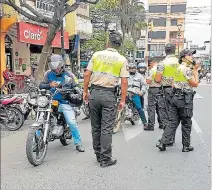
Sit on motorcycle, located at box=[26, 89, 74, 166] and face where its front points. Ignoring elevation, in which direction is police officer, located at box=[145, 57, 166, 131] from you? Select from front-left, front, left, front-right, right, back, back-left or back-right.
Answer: back

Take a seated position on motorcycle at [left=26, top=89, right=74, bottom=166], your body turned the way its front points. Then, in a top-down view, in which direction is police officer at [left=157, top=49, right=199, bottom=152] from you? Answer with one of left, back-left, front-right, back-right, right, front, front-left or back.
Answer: back-left

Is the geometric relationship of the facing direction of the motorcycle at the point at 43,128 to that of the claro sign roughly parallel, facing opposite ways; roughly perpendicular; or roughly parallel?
roughly perpendicular

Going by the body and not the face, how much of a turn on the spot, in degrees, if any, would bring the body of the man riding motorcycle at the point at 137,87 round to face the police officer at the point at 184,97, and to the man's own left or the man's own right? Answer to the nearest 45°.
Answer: approximately 45° to the man's own left

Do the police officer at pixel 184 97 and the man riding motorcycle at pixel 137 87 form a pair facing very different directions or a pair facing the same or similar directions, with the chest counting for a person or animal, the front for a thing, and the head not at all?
very different directions

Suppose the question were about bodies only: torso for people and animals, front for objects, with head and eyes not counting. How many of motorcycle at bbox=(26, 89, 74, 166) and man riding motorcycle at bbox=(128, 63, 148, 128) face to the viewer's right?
0

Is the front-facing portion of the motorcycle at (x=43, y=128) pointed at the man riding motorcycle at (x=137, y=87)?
no

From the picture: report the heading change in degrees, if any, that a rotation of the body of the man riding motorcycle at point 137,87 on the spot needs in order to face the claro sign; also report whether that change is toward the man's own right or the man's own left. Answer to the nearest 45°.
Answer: approximately 90° to the man's own right

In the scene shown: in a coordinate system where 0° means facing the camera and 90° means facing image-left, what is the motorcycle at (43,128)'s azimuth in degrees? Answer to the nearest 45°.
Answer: approximately 45°
